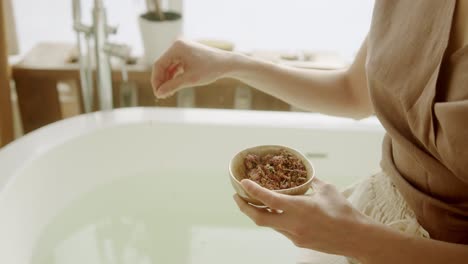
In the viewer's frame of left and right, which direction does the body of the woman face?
facing the viewer and to the left of the viewer
